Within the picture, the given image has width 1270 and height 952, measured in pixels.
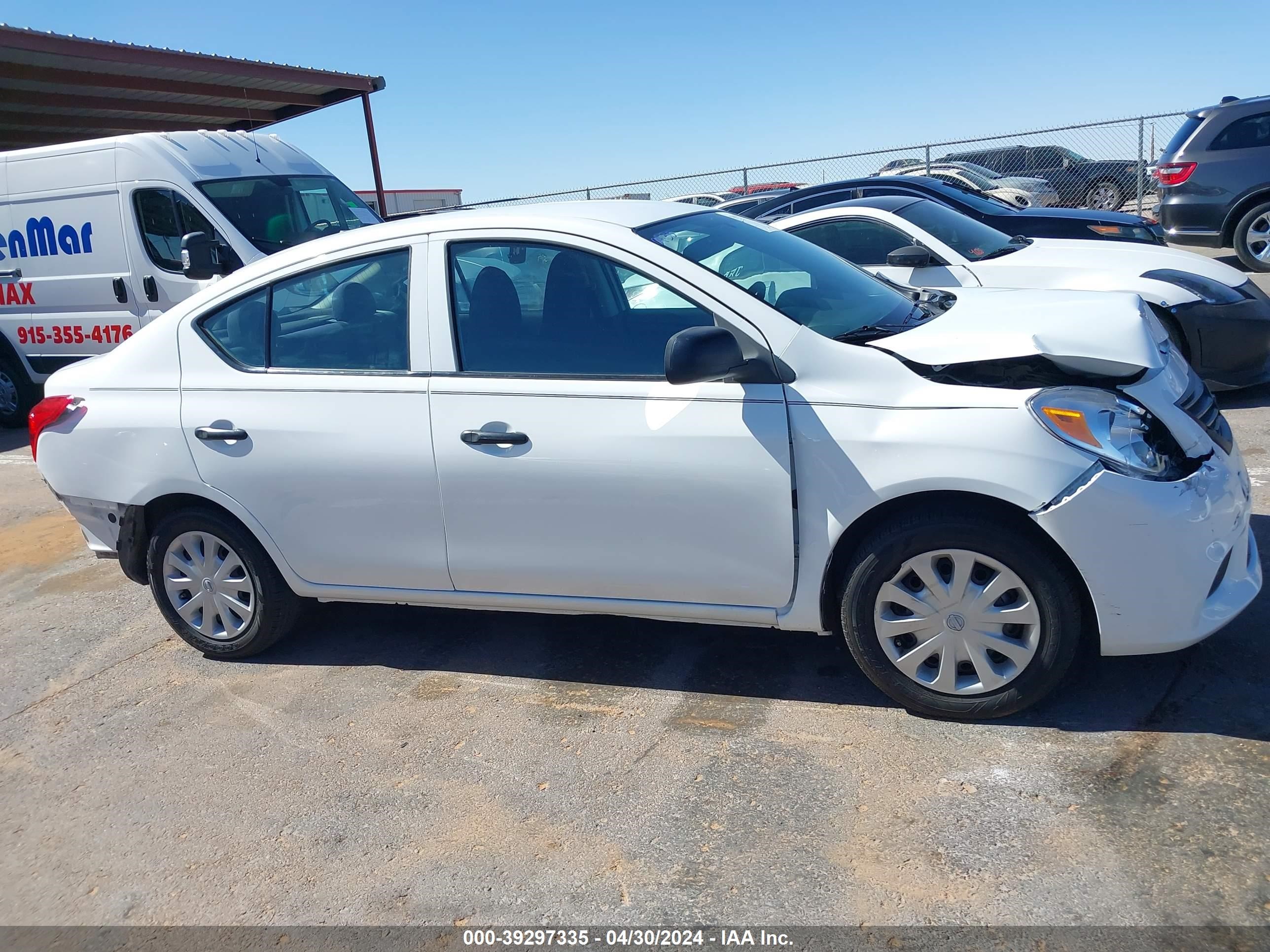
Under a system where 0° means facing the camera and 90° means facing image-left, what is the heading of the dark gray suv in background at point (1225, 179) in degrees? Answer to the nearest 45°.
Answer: approximately 270°

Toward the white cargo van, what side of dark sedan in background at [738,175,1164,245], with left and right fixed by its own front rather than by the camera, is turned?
back

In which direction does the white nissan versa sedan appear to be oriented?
to the viewer's right

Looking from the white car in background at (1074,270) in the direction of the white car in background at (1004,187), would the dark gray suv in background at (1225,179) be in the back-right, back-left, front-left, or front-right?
front-right

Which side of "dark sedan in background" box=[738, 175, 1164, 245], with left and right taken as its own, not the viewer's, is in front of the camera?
right

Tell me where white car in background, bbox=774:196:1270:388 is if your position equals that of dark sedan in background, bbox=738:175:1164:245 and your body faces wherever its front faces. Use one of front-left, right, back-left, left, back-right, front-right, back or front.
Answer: right
